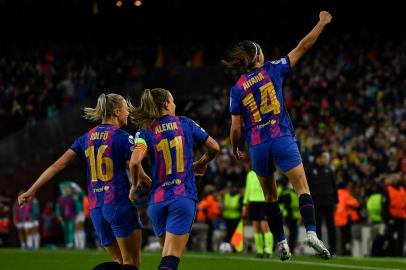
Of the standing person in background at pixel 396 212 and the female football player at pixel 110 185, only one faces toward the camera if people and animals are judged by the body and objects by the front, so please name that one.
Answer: the standing person in background

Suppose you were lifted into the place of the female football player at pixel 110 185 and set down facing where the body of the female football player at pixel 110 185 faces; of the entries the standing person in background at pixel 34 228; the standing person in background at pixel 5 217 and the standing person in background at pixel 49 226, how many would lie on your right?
0

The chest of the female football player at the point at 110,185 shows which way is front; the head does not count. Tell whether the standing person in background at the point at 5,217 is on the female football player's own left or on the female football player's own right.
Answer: on the female football player's own left

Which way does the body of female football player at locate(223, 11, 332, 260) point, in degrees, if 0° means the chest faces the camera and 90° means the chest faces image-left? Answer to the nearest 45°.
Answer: approximately 180°

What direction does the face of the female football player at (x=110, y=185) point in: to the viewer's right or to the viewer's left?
to the viewer's right

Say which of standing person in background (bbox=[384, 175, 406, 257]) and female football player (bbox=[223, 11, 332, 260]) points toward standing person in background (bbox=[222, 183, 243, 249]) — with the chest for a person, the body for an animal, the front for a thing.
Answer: the female football player

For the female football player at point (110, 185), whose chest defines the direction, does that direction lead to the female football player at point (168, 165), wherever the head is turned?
no

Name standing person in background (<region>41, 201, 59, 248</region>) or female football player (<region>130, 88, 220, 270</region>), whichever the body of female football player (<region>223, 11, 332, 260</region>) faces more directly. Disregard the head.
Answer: the standing person in background

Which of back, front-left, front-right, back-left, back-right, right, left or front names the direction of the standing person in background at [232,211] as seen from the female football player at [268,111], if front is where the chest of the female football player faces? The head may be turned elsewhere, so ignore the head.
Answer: front

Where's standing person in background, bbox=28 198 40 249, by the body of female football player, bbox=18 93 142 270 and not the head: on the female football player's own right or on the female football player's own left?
on the female football player's own left

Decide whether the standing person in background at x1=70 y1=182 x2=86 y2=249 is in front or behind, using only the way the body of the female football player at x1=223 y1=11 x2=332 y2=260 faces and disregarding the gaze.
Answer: in front

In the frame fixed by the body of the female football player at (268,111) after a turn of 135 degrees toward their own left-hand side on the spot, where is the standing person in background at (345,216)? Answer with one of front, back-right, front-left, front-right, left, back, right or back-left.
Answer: back-right
